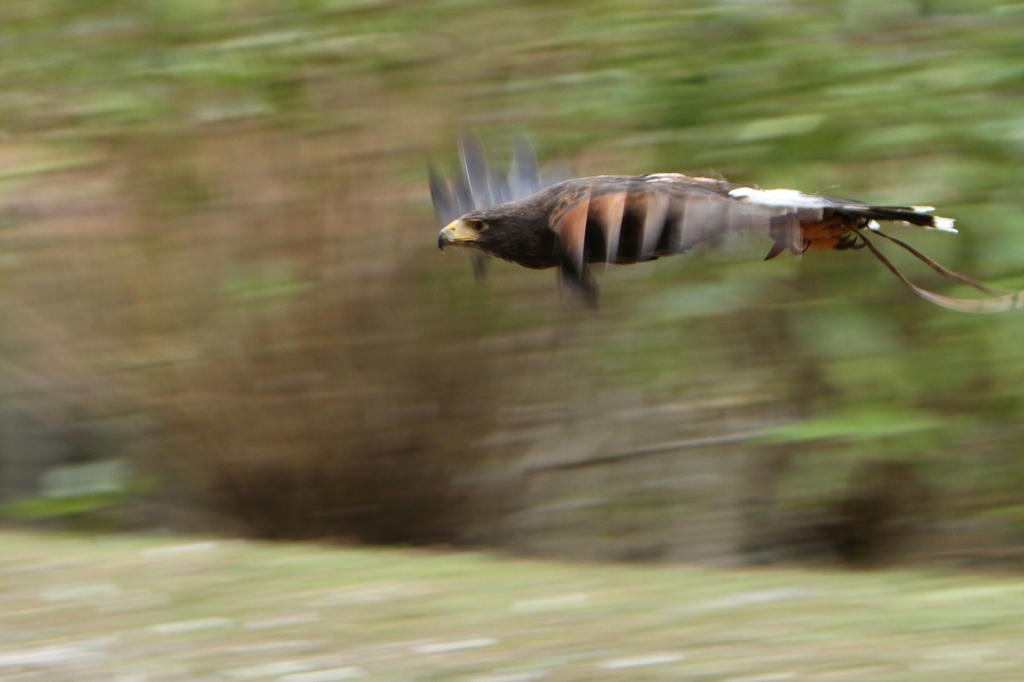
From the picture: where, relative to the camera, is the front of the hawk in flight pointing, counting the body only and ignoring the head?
to the viewer's left
